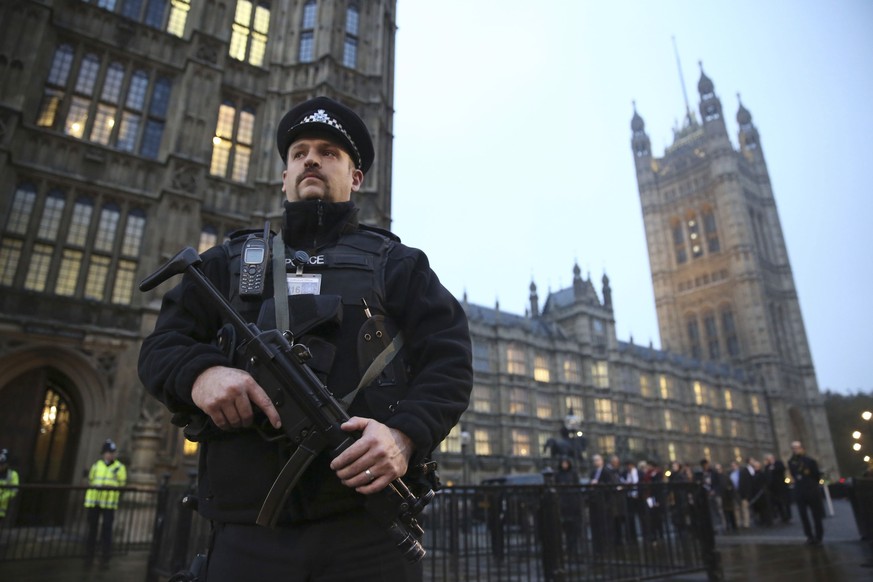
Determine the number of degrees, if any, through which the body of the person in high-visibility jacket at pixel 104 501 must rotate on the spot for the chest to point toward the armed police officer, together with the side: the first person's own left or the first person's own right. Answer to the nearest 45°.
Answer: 0° — they already face them

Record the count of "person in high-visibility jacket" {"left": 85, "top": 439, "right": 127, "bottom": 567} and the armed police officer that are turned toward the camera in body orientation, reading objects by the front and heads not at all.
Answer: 2

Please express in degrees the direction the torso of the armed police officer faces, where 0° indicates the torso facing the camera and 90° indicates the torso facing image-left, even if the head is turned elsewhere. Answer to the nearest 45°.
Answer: approximately 0°

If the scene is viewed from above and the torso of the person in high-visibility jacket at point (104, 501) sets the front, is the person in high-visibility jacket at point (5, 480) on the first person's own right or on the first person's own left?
on the first person's own right
